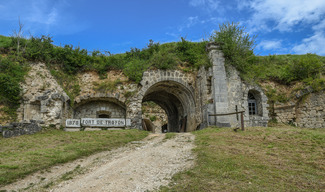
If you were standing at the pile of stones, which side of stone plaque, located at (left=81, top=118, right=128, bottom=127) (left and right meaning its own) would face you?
right

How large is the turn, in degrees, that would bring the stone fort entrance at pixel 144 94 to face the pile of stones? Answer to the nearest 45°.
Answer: approximately 45° to its right

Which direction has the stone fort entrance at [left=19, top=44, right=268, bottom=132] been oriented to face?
toward the camera

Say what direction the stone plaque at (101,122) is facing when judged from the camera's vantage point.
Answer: facing the viewer

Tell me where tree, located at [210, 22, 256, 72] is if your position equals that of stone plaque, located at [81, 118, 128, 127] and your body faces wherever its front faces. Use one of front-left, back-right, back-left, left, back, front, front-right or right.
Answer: left
